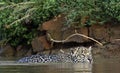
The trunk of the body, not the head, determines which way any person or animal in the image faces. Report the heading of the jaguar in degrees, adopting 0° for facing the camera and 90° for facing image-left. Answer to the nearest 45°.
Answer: approximately 270°
